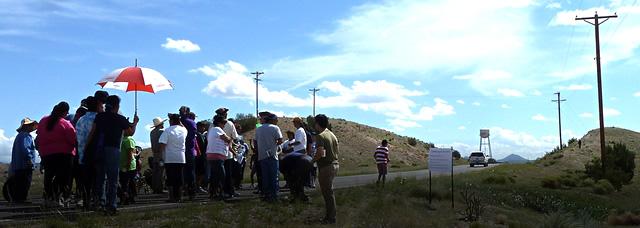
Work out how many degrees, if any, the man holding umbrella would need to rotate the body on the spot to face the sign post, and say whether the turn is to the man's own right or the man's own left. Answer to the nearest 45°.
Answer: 0° — they already face it

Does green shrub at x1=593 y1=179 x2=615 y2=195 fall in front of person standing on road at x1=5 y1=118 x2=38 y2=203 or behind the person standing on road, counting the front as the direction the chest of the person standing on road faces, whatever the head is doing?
in front

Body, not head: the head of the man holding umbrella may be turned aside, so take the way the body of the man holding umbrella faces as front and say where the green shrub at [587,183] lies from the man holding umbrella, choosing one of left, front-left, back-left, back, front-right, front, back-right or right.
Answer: front

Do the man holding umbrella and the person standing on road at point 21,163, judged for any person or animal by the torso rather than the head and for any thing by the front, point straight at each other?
no

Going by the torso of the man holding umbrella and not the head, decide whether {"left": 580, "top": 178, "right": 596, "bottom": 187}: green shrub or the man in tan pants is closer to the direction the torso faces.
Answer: the green shrub

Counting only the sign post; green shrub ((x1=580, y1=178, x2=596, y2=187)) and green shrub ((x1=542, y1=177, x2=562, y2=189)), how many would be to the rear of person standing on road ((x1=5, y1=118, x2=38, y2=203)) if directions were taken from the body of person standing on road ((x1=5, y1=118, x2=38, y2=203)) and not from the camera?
0

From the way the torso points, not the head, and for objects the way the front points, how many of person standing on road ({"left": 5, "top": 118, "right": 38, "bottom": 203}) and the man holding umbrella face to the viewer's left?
0

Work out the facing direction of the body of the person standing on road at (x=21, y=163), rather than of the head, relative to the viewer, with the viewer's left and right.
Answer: facing to the right of the viewer

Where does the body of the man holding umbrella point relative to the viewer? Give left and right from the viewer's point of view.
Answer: facing away from the viewer and to the right of the viewer

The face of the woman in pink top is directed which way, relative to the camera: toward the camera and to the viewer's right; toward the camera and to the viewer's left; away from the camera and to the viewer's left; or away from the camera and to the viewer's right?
away from the camera and to the viewer's right
